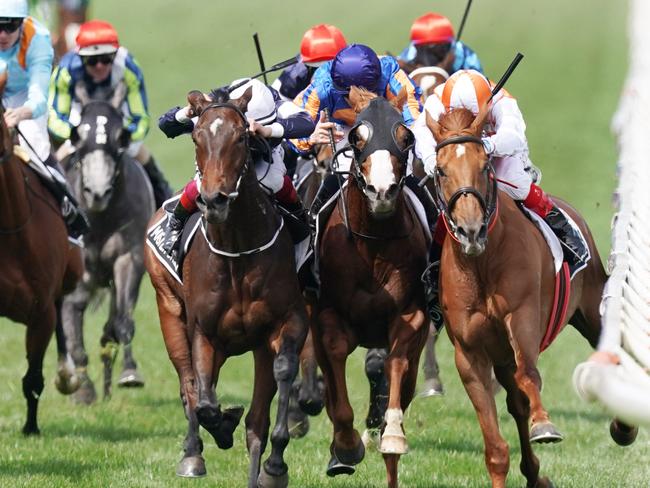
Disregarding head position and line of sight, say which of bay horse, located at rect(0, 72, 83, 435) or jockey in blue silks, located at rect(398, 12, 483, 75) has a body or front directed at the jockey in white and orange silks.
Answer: the jockey in blue silks

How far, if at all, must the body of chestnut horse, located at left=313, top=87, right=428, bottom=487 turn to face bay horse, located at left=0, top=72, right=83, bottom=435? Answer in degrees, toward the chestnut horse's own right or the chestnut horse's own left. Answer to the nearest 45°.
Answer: approximately 135° to the chestnut horse's own right

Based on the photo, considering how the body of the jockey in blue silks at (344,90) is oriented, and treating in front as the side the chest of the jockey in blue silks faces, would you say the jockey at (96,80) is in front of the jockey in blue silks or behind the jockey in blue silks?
behind

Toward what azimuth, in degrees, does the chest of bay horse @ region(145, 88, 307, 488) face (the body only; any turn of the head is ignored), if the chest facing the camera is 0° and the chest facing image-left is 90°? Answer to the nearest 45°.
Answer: approximately 0°

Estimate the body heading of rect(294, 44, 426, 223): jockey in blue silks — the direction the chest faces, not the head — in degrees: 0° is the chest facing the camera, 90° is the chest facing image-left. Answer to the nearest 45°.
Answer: approximately 0°

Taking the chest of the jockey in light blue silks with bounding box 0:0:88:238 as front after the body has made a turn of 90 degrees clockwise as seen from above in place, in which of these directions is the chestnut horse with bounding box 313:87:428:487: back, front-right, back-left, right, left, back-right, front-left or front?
back

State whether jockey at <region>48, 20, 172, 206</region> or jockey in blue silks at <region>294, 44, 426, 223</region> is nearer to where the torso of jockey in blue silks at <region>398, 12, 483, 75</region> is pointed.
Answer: the jockey in blue silks

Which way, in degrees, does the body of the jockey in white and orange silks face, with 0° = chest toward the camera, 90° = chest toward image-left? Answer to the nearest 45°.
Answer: approximately 45°

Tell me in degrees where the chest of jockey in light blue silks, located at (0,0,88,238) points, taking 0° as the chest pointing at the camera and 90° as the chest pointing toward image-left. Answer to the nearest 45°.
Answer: approximately 45°

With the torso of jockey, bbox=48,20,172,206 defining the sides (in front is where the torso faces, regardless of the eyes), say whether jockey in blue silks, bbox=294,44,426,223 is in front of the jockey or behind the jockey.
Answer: in front

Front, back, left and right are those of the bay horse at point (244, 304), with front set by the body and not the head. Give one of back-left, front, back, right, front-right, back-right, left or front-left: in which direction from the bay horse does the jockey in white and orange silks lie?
left
